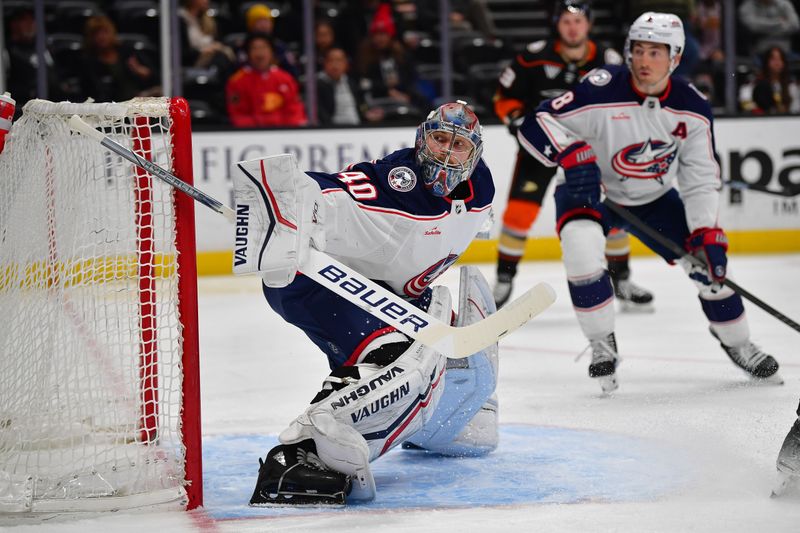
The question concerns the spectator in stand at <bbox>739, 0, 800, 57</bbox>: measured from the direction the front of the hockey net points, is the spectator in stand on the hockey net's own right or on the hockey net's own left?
on the hockey net's own left

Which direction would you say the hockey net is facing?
to the viewer's right

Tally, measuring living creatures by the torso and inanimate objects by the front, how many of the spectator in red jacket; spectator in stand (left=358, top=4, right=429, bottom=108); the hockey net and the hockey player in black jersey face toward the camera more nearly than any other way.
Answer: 3

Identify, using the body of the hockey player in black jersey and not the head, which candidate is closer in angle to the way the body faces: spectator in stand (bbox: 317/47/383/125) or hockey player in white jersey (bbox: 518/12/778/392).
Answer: the hockey player in white jersey

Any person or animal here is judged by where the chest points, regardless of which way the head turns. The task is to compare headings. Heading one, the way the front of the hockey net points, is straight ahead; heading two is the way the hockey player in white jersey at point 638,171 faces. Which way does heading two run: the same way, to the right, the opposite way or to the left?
to the right

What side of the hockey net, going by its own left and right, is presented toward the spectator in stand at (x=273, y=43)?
left

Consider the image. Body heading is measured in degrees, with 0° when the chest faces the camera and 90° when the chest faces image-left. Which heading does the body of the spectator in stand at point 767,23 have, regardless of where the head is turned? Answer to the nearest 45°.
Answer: approximately 0°

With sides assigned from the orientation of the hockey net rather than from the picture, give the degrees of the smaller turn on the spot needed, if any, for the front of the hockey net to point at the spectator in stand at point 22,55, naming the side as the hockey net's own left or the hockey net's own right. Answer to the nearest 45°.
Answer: approximately 90° to the hockey net's own left
